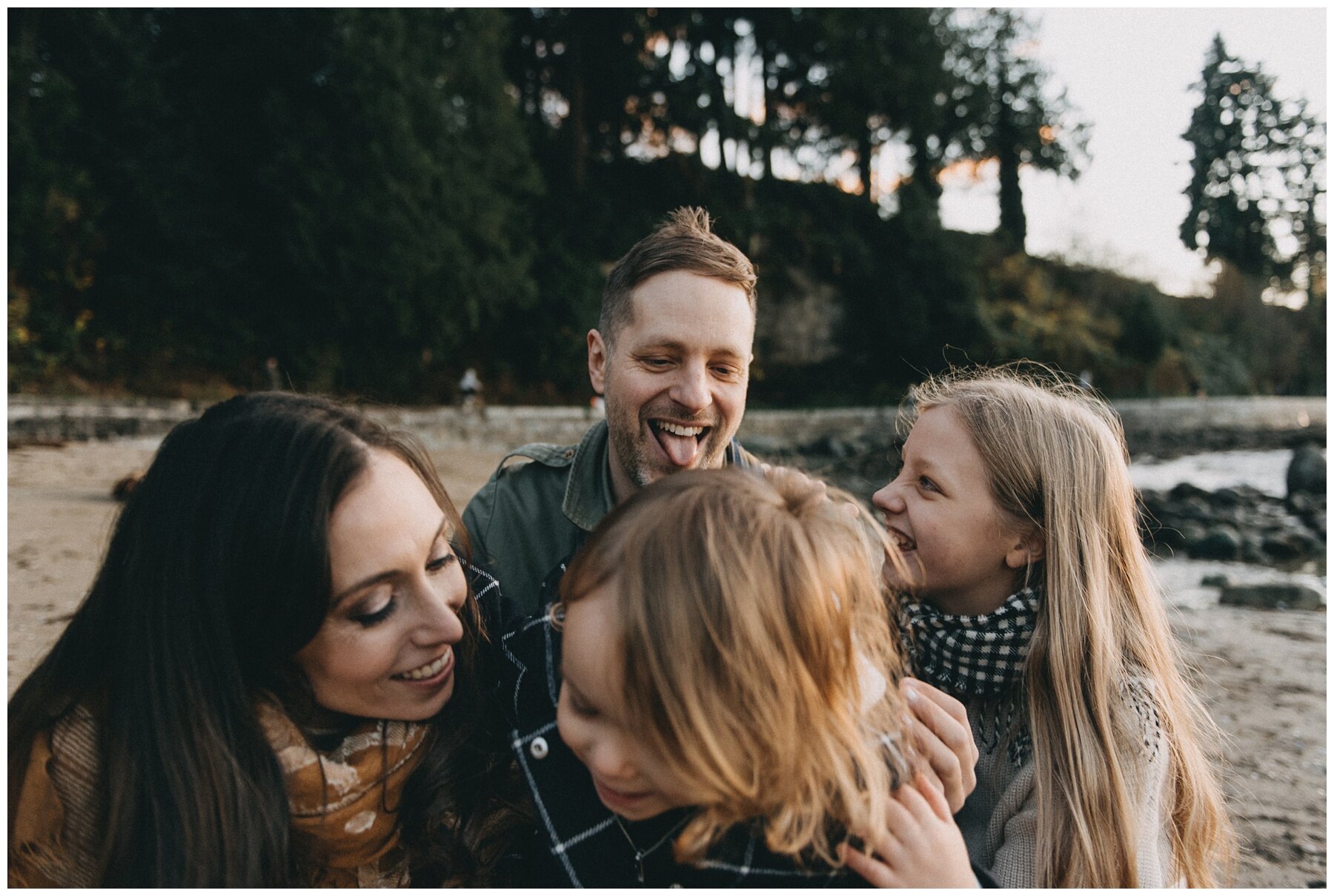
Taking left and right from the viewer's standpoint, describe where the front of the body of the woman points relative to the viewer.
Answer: facing the viewer and to the right of the viewer

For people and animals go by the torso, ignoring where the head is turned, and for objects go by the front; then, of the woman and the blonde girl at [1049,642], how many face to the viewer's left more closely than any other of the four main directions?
1

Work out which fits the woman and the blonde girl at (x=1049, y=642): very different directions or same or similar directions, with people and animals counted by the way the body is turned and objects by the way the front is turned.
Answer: very different directions

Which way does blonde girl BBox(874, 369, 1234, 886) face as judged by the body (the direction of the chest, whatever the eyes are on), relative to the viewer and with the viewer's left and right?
facing to the left of the viewer

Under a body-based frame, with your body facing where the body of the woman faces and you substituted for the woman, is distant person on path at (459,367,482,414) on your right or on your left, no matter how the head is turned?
on your left

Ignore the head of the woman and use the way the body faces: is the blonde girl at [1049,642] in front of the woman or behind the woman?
in front

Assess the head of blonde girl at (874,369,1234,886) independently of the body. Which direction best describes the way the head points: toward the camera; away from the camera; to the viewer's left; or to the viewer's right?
to the viewer's left

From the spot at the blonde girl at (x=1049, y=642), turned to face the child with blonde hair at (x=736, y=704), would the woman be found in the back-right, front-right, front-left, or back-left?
front-right

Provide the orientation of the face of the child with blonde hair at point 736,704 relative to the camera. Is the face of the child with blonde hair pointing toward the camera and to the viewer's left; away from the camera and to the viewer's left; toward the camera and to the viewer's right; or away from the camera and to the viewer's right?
toward the camera and to the viewer's left

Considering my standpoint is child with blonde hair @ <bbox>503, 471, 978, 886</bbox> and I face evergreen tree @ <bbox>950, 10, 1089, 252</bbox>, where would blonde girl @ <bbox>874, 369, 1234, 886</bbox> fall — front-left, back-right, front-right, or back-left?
front-right

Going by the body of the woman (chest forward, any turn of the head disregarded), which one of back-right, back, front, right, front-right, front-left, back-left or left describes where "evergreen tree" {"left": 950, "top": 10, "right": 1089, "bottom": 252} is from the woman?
left

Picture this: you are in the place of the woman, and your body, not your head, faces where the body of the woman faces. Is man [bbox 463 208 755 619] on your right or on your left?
on your left

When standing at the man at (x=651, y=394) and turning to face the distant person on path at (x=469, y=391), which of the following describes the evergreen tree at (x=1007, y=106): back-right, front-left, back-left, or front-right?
front-right
